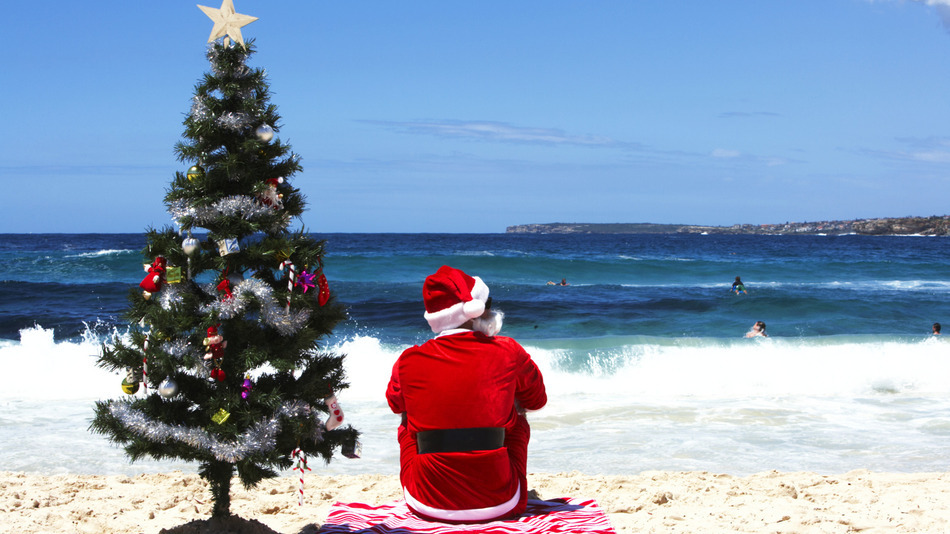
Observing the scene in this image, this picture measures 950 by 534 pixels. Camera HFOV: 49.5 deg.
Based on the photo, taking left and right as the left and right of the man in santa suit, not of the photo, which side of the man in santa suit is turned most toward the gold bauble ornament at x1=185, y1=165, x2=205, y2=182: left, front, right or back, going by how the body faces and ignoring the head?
left

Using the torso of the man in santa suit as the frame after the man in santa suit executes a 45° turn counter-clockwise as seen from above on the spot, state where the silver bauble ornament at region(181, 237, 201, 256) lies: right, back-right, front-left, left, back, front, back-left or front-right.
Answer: front-left

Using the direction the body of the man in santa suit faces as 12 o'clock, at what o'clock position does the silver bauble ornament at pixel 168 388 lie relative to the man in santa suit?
The silver bauble ornament is roughly at 9 o'clock from the man in santa suit.

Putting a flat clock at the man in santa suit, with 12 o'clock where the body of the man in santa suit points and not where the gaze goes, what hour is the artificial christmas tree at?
The artificial christmas tree is roughly at 9 o'clock from the man in santa suit.

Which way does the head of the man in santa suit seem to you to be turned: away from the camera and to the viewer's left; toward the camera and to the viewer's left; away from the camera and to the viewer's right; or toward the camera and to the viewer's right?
away from the camera and to the viewer's right

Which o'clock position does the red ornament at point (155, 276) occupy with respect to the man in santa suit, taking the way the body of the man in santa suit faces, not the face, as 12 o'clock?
The red ornament is roughly at 9 o'clock from the man in santa suit.

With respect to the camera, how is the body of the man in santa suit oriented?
away from the camera
